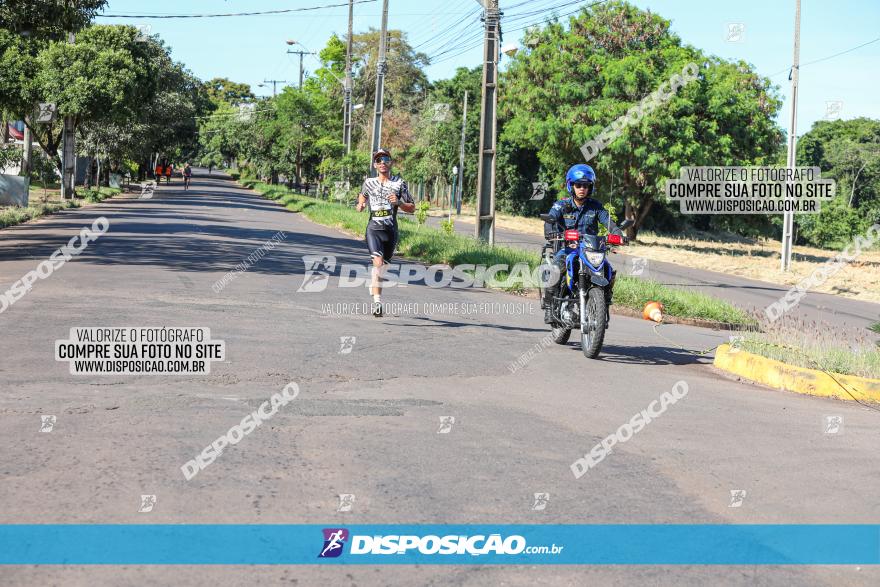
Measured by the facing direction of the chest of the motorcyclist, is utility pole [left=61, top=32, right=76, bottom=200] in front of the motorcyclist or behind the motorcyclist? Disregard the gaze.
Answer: behind

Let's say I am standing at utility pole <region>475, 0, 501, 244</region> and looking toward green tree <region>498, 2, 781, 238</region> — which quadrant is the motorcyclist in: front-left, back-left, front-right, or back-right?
back-right

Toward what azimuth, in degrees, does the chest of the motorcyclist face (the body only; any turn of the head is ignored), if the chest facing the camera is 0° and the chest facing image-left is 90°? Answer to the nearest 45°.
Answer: approximately 0°

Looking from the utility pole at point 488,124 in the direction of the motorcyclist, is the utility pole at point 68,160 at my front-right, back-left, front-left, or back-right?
back-right

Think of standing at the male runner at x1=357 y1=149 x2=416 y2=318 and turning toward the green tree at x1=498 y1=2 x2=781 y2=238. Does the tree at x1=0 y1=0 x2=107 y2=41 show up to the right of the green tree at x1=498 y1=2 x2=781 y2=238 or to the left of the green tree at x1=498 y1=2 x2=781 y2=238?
left

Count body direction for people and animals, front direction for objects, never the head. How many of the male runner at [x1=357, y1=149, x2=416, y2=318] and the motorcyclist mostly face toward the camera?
2

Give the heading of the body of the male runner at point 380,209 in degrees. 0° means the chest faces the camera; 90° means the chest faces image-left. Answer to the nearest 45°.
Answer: approximately 0°

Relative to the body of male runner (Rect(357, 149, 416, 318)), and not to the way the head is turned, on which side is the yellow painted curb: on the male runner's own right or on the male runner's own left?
on the male runner's own left

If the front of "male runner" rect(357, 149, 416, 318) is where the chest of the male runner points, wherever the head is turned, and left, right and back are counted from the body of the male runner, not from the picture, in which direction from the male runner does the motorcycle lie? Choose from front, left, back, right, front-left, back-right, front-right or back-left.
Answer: front-left

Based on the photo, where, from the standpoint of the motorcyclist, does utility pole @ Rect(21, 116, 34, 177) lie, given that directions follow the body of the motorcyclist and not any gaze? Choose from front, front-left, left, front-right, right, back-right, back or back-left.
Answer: back-right

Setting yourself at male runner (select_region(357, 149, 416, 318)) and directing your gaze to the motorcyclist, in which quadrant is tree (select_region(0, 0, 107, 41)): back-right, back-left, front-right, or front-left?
back-left
